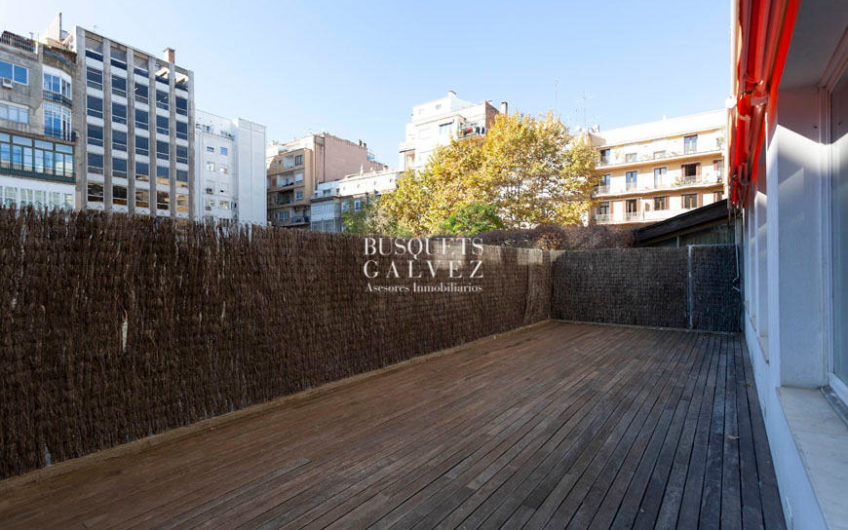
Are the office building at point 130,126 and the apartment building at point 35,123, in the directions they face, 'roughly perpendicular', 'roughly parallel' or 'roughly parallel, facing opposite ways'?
roughly parallel

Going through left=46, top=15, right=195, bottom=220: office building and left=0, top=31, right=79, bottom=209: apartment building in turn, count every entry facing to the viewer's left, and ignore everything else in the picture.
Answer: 0

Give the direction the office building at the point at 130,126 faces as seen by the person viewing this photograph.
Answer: facing the viewer and to the right of the viewer

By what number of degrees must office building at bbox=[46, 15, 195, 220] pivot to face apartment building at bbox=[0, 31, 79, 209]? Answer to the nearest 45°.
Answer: approximately 90° to its right

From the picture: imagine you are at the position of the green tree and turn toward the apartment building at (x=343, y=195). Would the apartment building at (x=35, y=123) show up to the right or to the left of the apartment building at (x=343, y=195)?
left

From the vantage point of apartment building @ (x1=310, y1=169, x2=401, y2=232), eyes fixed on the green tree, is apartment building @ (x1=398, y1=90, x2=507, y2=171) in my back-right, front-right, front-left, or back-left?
front-left

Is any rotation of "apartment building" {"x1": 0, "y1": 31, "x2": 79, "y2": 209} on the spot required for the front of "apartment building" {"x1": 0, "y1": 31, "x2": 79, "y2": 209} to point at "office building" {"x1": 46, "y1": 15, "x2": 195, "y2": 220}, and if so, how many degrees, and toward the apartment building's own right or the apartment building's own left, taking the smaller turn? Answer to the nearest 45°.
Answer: approximately 90° to the apartment building's own left
